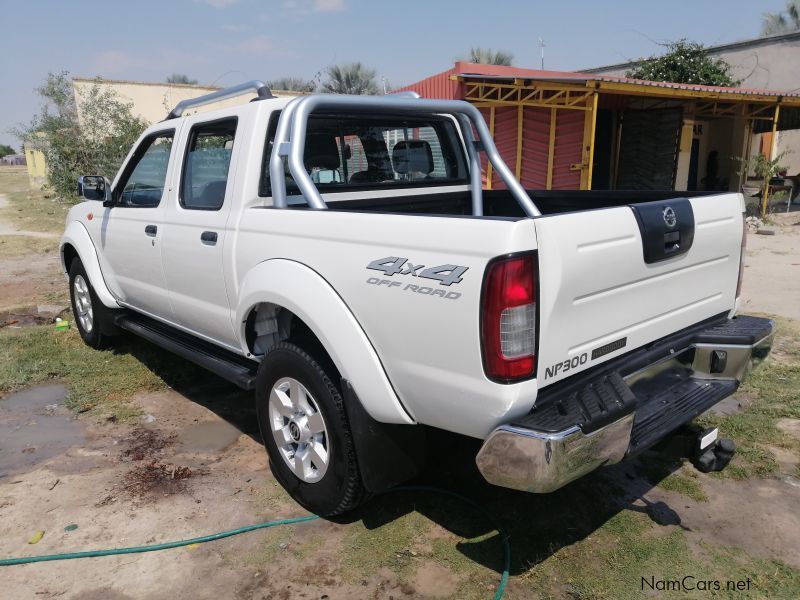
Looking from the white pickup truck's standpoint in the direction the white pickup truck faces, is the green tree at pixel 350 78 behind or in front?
in front

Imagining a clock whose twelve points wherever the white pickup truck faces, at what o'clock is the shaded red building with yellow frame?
The shaded red building with yellow frame is roughly at 2 o'clock from the white pickup truck.

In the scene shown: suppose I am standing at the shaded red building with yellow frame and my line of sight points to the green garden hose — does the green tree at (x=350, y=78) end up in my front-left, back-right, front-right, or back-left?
back-right

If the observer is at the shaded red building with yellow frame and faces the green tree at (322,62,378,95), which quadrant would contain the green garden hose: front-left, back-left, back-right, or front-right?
back-left

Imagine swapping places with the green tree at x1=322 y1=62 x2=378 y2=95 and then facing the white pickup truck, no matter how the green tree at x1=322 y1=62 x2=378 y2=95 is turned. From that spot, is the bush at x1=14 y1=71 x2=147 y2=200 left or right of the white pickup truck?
right

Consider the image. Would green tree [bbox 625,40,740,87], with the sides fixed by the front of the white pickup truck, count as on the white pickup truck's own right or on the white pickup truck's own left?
on the white pickup truck's own right

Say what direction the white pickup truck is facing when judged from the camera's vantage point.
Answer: facing away from the viewer and to the left of the viewer

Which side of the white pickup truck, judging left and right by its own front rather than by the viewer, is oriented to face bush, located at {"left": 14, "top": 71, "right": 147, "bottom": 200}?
front
